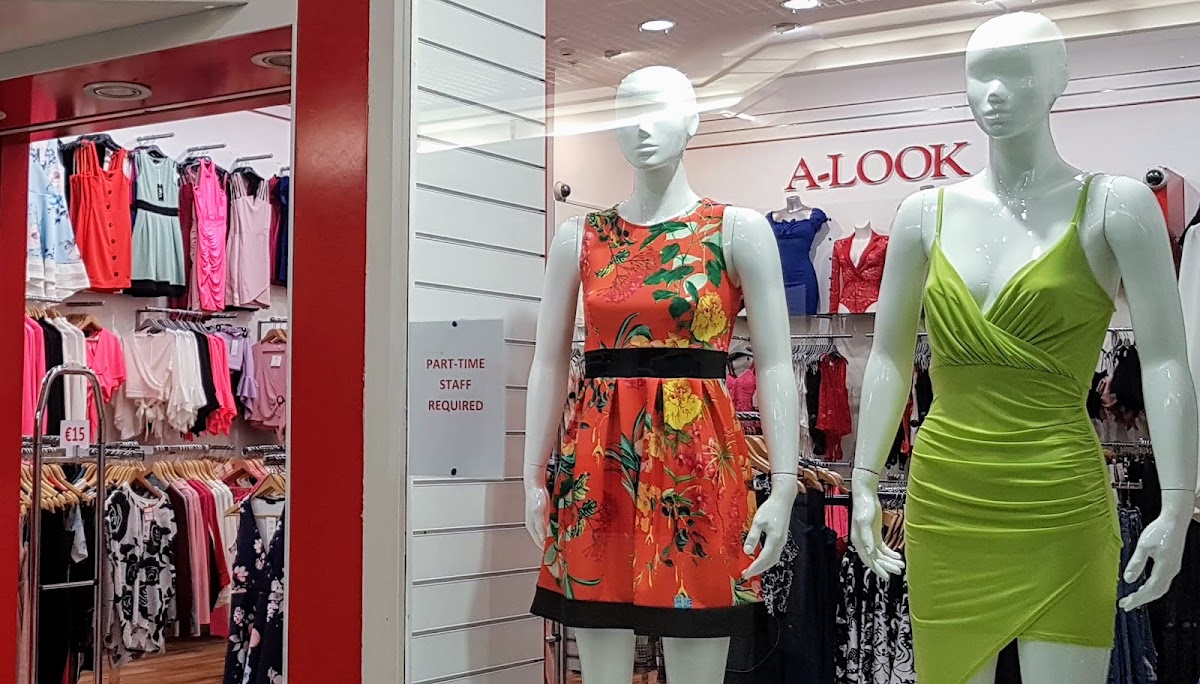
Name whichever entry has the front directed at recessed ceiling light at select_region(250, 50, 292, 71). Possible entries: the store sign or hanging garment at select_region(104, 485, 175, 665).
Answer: the hanging garment

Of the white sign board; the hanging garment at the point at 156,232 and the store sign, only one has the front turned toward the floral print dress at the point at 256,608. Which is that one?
the hanging garment

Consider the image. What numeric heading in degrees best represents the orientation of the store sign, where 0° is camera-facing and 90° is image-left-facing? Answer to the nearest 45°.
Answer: approximately 0°

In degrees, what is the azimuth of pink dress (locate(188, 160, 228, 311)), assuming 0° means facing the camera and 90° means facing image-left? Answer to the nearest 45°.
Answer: approximately 0°
